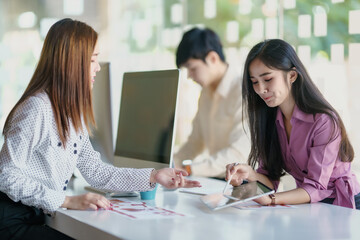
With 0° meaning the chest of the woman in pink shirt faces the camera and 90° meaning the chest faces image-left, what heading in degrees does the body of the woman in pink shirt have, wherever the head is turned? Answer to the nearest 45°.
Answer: approximately 45°

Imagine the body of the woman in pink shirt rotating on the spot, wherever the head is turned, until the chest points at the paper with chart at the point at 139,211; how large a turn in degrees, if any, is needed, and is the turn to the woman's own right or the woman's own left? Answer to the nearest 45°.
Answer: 0° — they already face it

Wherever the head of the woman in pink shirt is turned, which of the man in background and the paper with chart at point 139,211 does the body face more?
the paper with chart
